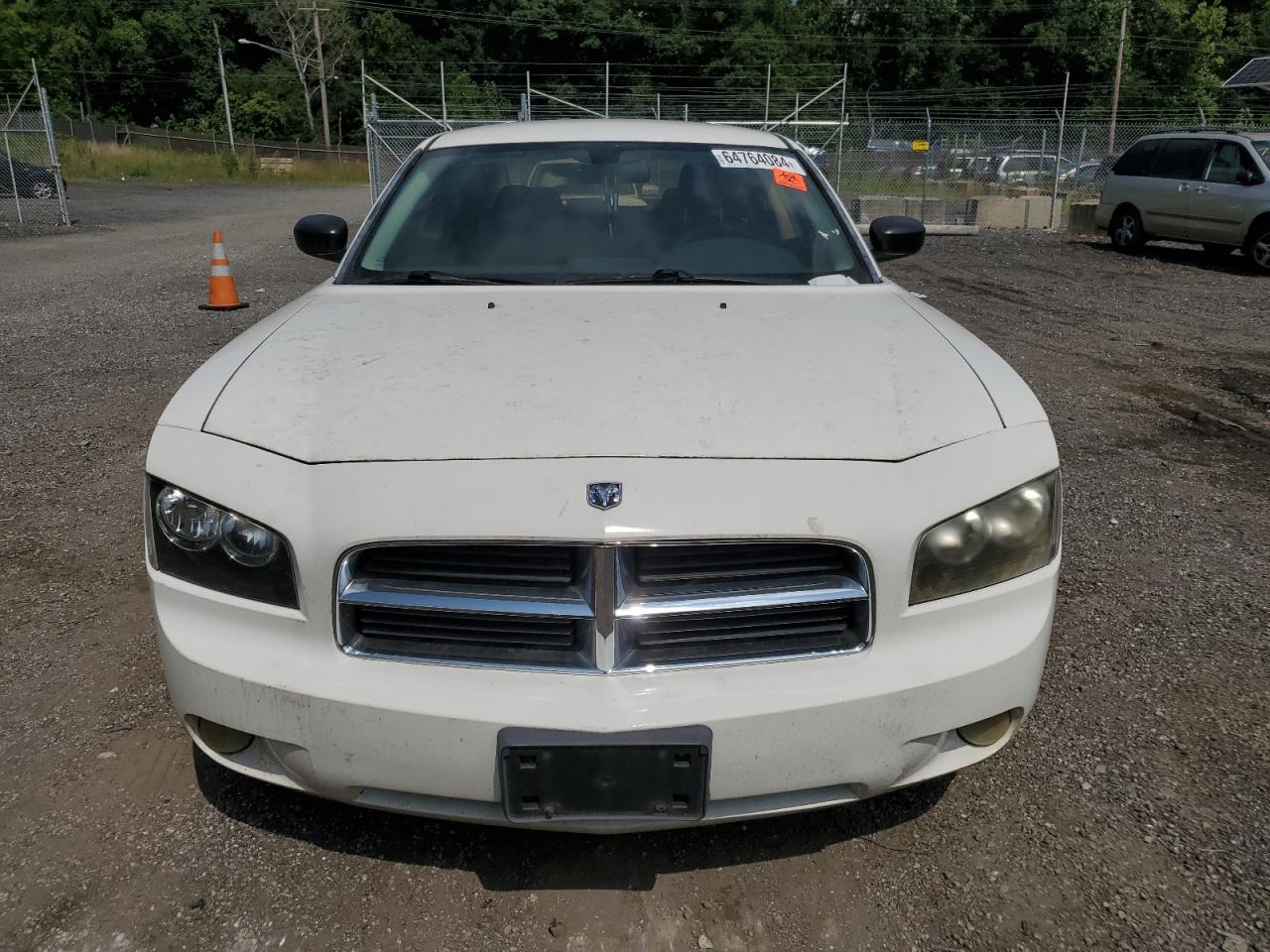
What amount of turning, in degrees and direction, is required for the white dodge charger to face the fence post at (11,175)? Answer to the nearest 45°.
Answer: approximately 135° to its right

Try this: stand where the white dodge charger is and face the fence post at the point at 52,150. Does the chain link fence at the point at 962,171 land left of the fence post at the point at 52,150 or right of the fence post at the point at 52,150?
right

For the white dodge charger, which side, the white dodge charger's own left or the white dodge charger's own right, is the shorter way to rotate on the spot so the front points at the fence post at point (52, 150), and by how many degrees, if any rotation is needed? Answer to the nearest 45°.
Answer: approximately 135° to the white dodge charger's own right

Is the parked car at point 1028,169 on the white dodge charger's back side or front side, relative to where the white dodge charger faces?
on the back side

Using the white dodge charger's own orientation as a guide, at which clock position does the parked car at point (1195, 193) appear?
The parked car is roughly at 7 o'clock from the white dodge charger.

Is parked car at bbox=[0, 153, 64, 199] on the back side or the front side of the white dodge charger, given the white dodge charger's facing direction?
on the back side

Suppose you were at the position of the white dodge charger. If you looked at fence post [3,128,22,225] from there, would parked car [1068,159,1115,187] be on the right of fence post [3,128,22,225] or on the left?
right

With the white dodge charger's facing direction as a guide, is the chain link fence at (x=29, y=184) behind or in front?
behind

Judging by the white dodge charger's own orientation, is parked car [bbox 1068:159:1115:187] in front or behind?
behind

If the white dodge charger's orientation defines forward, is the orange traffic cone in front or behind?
behind

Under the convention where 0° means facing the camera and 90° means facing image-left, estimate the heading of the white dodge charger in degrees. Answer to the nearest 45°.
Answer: approximately 0°
